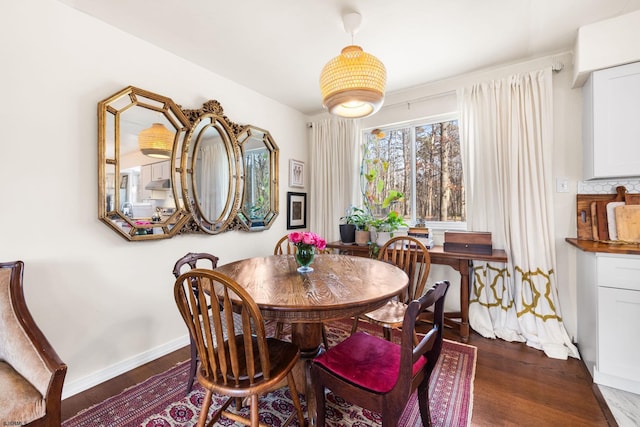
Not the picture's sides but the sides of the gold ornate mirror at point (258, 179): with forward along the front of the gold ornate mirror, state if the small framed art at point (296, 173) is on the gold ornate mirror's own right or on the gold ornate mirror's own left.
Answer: on the gold ornate mirror's own left

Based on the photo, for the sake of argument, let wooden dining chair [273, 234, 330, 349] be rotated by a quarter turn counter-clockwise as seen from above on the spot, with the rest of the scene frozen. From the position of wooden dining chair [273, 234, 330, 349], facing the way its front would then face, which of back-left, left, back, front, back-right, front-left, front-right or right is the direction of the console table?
front

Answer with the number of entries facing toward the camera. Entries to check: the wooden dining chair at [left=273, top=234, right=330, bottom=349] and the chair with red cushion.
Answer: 1

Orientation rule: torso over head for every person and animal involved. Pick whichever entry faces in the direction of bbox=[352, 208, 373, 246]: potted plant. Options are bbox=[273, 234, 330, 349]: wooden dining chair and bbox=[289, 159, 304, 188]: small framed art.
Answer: the small framed art

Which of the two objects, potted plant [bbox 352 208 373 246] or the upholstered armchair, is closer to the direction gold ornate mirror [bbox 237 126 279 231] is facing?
the potted plant

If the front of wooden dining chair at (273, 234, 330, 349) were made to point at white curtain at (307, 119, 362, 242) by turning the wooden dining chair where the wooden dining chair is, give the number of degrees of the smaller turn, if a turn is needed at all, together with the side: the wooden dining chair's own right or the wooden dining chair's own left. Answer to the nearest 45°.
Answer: approximately 135° to the wooden dining chair's own left

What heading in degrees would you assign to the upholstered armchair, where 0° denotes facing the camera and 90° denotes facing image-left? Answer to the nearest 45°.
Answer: approximately 315°

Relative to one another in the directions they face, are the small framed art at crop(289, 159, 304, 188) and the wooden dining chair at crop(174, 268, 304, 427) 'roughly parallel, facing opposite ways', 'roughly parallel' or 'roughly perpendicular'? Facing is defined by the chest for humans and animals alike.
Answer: roughly perpendicular

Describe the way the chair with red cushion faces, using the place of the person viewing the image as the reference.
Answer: facing away from the viewer and to the left of the viewer

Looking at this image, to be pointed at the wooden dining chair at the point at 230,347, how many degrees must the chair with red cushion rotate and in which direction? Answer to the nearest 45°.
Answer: approximately 45° to its left

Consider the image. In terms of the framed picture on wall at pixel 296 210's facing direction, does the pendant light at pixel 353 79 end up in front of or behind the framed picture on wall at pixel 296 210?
in front

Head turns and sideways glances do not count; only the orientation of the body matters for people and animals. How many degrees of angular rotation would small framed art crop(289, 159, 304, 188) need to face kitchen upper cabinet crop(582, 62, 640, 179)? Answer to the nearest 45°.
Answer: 0° — it already faces it

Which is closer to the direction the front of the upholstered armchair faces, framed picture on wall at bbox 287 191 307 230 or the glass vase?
the glass vase

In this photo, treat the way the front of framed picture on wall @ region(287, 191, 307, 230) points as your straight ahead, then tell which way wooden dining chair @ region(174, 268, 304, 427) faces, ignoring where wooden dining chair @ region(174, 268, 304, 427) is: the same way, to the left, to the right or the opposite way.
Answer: to the left

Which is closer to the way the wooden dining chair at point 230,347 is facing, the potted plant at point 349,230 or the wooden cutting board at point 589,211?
the potted plant

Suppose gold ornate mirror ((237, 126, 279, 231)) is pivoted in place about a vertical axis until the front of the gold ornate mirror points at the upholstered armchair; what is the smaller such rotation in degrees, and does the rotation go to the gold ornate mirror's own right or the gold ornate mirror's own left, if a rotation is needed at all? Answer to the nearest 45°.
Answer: approximately 90° to the gold ornate mirror's own right
